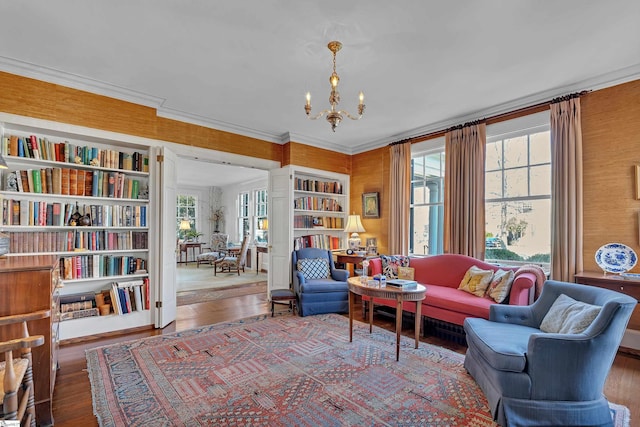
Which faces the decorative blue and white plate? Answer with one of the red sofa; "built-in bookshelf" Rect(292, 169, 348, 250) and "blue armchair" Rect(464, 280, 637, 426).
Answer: the built-in bookshelf

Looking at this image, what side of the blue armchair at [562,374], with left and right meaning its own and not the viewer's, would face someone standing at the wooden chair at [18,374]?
front

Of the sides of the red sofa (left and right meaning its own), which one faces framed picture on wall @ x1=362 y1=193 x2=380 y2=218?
right

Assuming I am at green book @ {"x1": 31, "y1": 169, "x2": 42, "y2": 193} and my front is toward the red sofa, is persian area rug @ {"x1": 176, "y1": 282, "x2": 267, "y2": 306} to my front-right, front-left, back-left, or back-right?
front-left

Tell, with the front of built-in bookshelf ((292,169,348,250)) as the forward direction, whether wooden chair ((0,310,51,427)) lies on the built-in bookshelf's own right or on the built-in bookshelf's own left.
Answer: on the built-in bookshelf's own right

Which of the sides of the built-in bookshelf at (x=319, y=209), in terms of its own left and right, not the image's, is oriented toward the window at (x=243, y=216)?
back

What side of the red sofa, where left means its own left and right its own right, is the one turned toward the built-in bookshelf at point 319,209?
right

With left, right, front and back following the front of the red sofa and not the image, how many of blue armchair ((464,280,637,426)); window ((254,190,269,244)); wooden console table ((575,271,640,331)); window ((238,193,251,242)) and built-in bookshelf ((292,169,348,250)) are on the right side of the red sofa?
3

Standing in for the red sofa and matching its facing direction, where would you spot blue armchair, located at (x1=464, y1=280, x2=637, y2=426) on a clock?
The blue armchair is roughly at 10 o'clock from the red sofa.

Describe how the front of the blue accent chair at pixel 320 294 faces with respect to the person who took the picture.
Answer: facing the viewer and to the right of the viewer

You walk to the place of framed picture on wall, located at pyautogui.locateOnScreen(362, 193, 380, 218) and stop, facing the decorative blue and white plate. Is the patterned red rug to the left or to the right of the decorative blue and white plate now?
right

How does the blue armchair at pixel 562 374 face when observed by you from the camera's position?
facing the viewer and to the left of the viewer

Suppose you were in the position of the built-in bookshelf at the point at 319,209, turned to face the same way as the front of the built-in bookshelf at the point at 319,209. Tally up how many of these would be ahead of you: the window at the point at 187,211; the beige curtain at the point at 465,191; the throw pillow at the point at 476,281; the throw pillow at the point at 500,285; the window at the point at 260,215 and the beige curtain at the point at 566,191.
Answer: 4

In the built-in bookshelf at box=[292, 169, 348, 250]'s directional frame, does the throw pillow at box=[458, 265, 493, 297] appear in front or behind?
in front

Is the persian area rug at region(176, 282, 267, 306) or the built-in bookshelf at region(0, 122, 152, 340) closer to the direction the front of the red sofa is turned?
the built-in bookshelf

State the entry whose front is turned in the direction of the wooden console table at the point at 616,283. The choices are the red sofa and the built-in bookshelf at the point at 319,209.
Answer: the built-in bookshelf

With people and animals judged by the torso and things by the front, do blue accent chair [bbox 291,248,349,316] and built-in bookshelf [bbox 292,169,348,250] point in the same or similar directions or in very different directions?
same or similar directions
